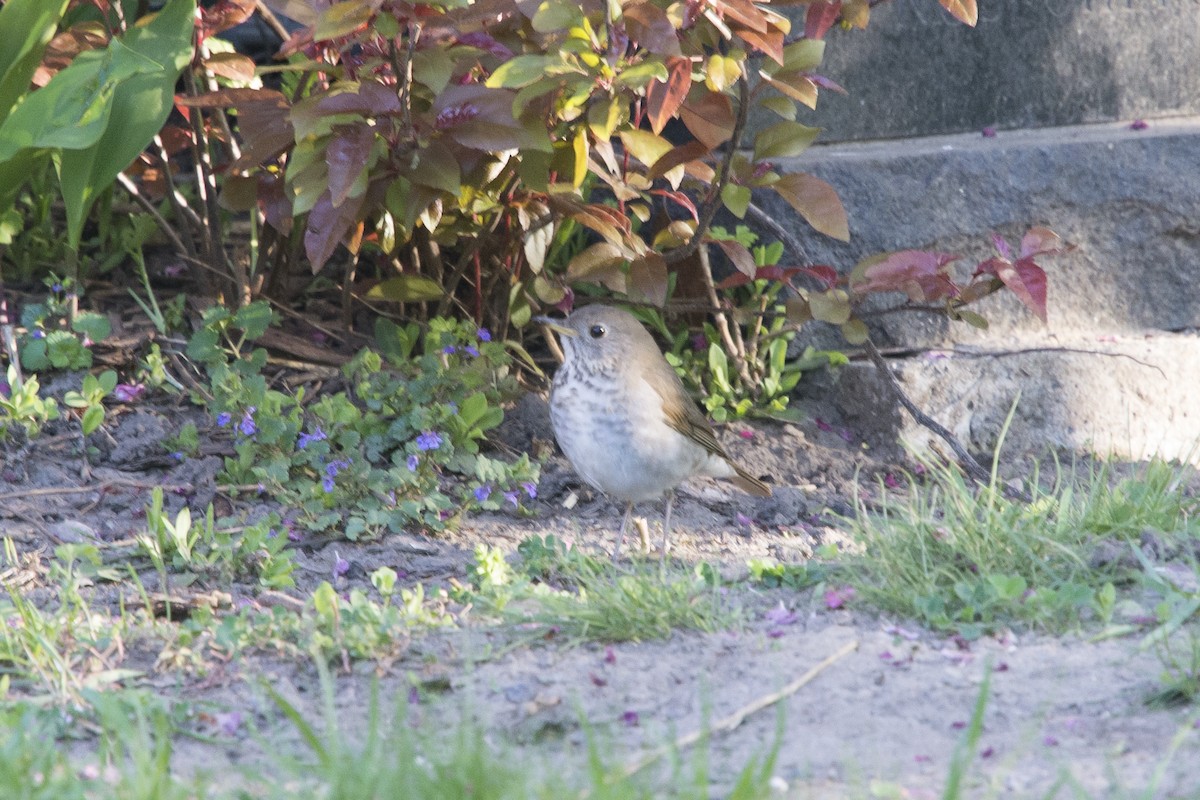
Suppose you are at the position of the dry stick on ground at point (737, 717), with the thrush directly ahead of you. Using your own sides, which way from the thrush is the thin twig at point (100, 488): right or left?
left

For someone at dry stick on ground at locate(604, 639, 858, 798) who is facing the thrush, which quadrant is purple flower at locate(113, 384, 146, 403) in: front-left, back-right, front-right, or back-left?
front-left

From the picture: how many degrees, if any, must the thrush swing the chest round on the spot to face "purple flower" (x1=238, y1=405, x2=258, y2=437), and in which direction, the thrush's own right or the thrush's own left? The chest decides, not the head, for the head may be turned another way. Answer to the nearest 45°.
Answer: approximately 45° to the thrush's own right

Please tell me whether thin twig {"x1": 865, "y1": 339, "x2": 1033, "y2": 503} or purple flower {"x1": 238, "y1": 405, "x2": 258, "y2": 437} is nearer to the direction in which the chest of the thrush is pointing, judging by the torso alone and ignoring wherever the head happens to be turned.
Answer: the purple flower

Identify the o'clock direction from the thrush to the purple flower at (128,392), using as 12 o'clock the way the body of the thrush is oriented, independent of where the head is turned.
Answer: The purple flower is roughly at 2 o'clock from the thrush.

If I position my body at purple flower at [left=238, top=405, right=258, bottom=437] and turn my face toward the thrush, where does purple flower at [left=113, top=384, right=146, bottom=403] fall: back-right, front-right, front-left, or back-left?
back-left

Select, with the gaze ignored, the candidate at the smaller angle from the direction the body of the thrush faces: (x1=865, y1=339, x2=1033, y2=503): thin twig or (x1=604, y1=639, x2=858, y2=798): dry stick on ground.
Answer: the dry stick on ground

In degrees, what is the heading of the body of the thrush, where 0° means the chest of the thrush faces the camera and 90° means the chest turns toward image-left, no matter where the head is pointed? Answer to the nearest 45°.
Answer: approximately 45°

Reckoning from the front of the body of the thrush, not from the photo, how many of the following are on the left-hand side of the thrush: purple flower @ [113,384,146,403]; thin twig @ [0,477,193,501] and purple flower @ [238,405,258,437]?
0

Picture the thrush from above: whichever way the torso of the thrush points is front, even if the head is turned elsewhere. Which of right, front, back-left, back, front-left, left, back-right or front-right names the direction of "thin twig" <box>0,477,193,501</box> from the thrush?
front-right

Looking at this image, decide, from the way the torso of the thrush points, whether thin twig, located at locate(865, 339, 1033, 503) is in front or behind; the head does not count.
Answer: behind

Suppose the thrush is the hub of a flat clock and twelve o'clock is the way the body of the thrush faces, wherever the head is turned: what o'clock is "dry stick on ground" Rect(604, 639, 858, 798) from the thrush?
The dry stick on ground is roughly at 10 o'clock from the thrush.
